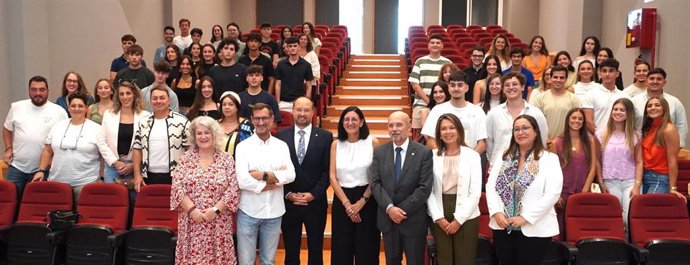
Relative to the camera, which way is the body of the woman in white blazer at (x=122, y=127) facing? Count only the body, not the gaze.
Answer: toward the camera

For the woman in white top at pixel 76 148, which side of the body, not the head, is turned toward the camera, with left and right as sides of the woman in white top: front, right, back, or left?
front

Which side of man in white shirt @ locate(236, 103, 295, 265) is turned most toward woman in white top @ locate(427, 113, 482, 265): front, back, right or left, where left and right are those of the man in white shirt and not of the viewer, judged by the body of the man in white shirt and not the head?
left

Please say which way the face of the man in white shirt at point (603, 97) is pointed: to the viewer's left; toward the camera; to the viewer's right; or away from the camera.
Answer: toward the camera

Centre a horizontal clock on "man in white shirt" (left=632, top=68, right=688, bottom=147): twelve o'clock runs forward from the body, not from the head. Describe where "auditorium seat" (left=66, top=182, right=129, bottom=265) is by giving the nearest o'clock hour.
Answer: The auditorium seat is roughly at 2 o'clock from the man in white shirt.

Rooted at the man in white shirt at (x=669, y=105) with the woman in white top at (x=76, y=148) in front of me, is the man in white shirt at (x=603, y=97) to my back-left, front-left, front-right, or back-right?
front-right

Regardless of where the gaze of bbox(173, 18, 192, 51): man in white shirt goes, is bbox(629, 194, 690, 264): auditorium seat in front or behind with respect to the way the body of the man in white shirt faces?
in front

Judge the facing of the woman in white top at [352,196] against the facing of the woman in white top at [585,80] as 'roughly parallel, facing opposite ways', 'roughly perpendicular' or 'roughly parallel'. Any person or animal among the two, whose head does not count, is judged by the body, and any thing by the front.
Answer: roughly parallel

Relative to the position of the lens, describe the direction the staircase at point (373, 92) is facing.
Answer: facing the viewer

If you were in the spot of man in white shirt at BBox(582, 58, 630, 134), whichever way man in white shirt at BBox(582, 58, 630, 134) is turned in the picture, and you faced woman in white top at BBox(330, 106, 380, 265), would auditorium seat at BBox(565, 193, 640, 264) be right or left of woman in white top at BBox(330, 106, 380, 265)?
left

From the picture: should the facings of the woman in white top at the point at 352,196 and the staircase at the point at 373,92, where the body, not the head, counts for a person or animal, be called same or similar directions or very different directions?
same or similar directions

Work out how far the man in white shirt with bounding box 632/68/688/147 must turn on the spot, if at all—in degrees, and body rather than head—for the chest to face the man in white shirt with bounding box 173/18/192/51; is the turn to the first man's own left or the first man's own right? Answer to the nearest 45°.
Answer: approximately 90° to the first man's own right

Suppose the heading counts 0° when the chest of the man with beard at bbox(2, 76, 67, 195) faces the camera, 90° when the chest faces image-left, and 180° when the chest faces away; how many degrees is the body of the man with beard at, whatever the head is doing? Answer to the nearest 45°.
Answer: approximately 0°
